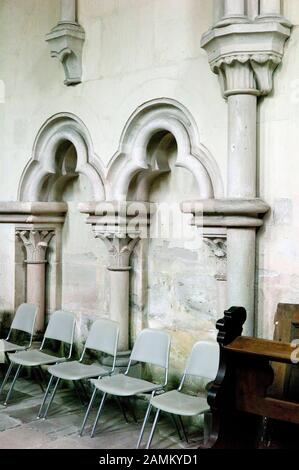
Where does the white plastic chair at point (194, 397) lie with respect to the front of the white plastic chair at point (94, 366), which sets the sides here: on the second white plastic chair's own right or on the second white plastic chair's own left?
on the second white plastic chair's own left

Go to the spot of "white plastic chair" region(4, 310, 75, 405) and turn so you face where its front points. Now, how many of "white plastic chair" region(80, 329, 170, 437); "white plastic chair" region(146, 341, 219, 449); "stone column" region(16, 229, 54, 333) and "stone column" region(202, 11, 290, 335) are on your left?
3

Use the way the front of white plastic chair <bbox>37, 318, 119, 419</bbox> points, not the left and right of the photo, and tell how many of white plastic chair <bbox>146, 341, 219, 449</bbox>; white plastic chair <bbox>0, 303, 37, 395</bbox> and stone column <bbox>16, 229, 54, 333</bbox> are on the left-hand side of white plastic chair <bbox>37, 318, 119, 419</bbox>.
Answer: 1

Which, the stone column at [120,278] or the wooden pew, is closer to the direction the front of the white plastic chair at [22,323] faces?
the wooden pew

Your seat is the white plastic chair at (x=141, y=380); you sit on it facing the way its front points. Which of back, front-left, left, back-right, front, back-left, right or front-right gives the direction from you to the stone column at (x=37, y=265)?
right

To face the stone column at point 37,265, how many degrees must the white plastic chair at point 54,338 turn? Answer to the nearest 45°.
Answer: approximately 135° to its right

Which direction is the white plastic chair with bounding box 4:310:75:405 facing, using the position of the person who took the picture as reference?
facing the viewer and to the left of the viewer

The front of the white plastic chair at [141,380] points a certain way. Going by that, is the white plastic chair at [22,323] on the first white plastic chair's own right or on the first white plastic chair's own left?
on the first white plastic chair's own right

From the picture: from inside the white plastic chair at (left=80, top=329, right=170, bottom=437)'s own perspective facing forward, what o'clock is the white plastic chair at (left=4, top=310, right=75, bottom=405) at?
the white plastic chair at (left=4, top=310, right=75, bottom=405) is roughly at 3 o'clock from the white plastic chair at (left=80, top=329, right=170, bottom=437).

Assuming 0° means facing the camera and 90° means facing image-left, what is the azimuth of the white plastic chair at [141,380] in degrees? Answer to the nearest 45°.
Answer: approximately 45°

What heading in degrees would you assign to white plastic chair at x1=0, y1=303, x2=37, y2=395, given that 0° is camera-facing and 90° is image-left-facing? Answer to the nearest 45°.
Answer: approximately 45°

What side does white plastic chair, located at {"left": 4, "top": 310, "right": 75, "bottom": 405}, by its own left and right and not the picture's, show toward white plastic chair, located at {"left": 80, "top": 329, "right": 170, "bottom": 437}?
left
